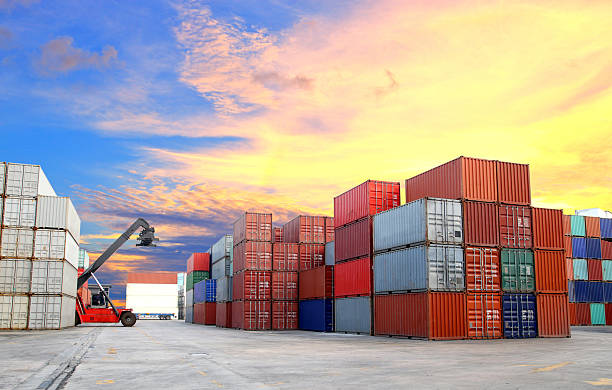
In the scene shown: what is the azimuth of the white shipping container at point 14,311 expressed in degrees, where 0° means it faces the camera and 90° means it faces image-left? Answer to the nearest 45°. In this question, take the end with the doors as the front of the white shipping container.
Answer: approximately 0°

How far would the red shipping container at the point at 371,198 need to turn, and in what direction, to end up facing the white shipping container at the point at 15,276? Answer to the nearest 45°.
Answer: approximately 135° to its right

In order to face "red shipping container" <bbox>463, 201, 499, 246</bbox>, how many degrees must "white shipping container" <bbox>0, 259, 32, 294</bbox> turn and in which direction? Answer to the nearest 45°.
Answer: approximately 45° to its left

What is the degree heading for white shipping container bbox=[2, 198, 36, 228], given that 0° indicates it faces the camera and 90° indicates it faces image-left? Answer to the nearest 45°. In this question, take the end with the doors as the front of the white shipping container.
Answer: approximately 0°

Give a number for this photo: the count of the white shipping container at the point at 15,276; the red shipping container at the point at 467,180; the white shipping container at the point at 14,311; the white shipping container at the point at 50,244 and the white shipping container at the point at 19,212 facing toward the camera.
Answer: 4
